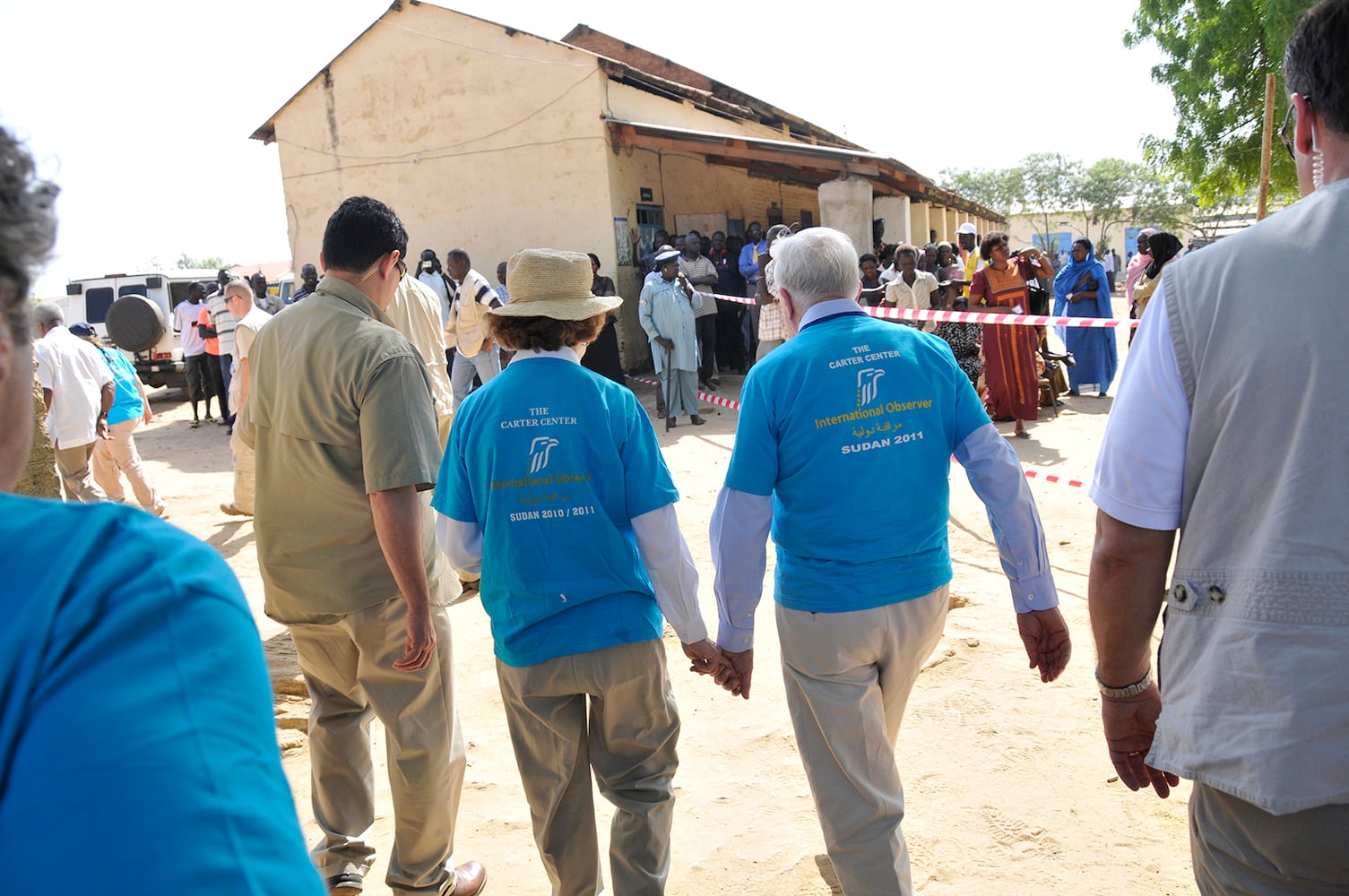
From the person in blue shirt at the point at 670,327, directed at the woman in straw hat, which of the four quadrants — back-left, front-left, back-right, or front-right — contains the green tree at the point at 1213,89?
back-left

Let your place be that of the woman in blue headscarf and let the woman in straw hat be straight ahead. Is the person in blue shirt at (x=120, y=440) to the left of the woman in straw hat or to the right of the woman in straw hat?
right

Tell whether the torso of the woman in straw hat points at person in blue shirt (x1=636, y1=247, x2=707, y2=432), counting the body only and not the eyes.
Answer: yes

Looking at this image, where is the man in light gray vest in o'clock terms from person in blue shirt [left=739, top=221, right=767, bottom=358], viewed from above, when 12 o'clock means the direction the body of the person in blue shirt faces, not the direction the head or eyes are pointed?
The man in light gray vest is roughly at 12 o'clock from the person in blue shirt.

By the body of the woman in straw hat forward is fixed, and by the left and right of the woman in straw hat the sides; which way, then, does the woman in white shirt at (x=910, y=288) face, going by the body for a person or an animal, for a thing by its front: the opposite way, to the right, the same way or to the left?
the opposite way

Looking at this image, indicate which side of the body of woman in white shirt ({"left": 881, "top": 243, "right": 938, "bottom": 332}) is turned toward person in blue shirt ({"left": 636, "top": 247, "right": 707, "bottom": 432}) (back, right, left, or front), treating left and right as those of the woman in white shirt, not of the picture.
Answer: right

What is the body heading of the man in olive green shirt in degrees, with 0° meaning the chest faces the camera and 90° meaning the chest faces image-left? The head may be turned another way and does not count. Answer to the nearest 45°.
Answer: approximately 225°

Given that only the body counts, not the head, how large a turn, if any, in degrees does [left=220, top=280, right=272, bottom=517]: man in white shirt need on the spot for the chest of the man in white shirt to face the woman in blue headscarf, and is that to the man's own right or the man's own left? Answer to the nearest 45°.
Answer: approximately 180°

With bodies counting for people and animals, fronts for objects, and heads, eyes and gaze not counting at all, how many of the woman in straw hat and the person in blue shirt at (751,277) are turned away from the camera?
1

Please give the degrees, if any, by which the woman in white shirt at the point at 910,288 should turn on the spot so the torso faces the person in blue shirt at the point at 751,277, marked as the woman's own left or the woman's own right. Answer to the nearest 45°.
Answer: approximately 135° to the woman's own right

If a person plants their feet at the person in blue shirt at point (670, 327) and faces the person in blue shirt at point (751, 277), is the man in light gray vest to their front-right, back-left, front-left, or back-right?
back-right

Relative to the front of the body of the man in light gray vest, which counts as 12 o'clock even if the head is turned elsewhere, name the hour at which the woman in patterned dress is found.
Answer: The woman in patterned dress is roughly at 1 o'clock from the man in light gray vest.

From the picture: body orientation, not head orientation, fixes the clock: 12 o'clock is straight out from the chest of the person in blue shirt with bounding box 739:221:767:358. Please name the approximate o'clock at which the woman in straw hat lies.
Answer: The woman in straw hat is roughly at 12 o'clock from the person in blue shirt.

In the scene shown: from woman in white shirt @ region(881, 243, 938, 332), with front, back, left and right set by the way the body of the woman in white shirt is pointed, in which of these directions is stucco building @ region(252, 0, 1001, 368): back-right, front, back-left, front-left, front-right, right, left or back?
back-right

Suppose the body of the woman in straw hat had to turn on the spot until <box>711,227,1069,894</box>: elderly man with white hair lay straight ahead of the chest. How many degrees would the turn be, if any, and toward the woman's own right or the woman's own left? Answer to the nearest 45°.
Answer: approximately 90° to the woman's own right

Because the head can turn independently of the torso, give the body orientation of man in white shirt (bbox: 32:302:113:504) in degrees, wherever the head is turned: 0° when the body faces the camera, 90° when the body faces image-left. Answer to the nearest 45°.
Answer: approximately 135°

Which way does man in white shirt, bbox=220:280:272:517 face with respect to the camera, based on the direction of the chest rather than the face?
to the viewer's left
